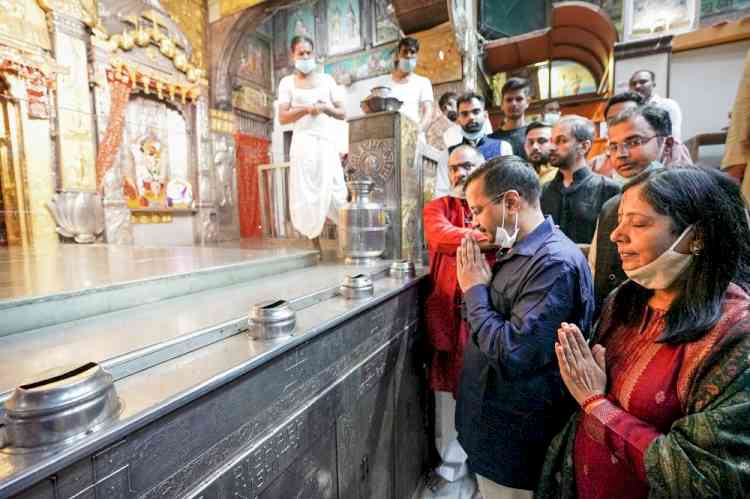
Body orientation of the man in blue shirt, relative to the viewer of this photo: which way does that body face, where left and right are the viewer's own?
facing to the left of the viewer

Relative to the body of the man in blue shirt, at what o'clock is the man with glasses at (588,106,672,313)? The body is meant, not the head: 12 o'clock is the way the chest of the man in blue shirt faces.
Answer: The man with glasses is roughly at 4 o'clock from the man in blue shirt.

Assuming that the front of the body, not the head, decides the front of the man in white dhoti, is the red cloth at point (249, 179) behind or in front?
behind

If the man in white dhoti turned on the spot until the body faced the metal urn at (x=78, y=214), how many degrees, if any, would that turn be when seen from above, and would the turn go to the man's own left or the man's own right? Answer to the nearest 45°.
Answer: approximately 135° to the man's own right

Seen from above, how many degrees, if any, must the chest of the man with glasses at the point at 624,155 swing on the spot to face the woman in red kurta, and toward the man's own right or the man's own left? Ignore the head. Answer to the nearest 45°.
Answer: approximately 45° to the man's own left

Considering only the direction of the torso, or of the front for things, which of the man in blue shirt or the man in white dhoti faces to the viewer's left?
the man in blue shirt

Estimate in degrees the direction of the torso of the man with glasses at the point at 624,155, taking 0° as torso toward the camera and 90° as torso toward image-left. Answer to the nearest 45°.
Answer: approximately 45°

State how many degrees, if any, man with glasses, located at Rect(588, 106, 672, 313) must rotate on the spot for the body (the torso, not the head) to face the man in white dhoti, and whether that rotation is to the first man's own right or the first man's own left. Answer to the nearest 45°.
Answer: approximately 45° to the first man's own right

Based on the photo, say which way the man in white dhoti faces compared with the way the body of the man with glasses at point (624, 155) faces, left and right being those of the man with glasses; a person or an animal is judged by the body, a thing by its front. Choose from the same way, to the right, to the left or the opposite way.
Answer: to the left

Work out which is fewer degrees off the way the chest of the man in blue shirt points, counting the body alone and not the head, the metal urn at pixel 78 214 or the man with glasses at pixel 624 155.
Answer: the metal urn

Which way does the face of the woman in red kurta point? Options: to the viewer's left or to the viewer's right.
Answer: to the viewer's left

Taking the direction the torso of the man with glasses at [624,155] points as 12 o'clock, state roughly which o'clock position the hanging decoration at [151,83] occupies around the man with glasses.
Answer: The hanging decoration is roughly at 2 o'clock from the man with glasses.
